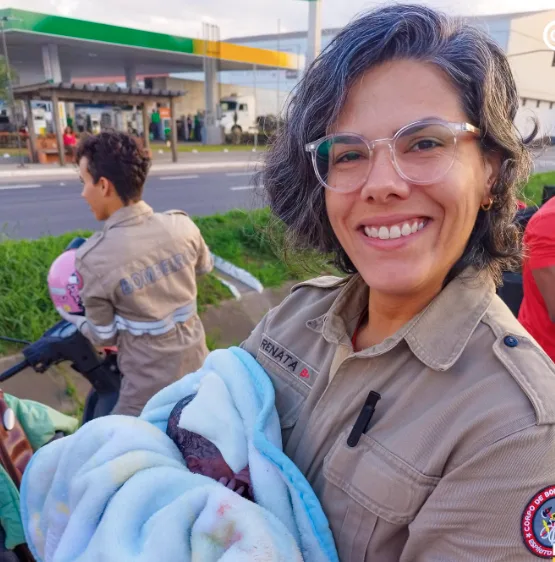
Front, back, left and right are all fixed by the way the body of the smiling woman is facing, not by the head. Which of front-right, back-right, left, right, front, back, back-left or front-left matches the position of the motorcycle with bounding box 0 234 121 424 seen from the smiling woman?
right

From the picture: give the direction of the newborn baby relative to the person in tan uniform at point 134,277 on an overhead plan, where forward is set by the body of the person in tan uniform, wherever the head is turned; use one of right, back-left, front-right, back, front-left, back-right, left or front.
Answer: back-left

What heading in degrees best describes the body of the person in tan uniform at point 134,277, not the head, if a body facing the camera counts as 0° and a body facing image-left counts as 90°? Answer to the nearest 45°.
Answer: approximately 135°

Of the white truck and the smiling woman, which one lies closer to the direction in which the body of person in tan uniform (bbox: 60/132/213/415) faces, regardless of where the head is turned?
the white truck

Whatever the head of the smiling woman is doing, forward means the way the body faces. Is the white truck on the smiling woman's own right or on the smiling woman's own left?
on the smiling woman's own right

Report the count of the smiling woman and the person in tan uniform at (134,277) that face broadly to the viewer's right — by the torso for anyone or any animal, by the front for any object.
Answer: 0

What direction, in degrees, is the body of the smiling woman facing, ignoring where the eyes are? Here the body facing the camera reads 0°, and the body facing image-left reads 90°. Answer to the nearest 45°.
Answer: approximately 45°

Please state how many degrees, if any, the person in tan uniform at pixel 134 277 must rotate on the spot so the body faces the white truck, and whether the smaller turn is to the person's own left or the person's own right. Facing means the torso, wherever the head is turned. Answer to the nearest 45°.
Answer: approximately 45° to the person's own right
